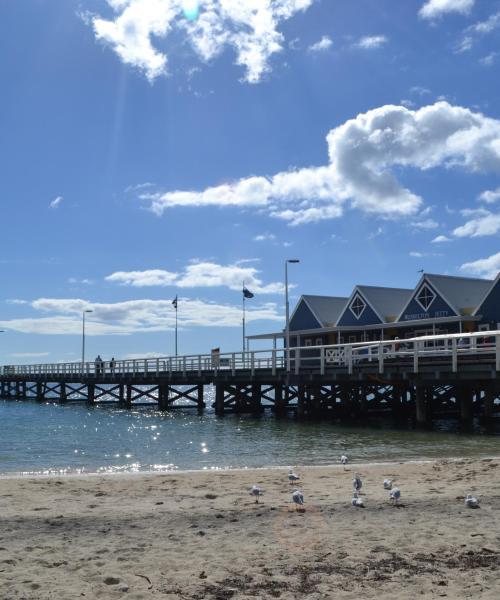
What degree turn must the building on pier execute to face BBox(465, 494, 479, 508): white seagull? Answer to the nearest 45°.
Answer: approximately 45° to its left

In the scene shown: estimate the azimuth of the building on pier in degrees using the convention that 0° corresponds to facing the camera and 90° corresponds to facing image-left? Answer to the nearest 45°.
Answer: approximately 45°
